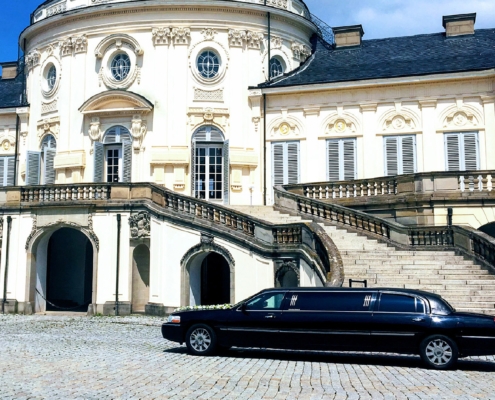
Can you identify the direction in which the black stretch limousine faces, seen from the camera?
facing to the left of the viewer

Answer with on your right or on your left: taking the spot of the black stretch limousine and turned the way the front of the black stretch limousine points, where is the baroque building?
on your right

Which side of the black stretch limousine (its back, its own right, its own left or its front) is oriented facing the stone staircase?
right

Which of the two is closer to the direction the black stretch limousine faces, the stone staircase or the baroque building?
the baroque building
